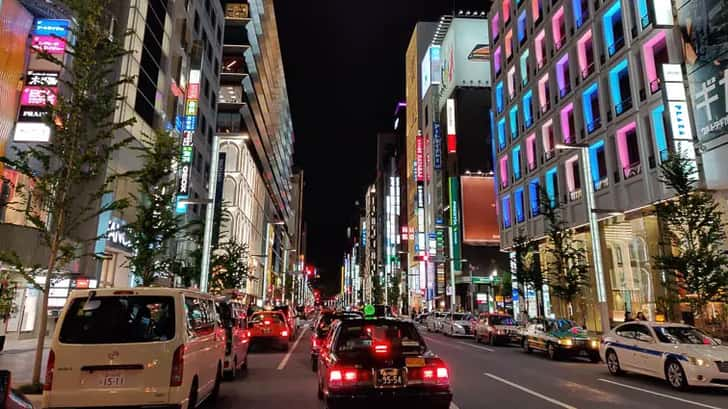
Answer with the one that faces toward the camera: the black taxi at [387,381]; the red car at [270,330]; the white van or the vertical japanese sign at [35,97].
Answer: the vertical japanese sign

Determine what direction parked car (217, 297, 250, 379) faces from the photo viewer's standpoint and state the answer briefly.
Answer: facing away from the viewer

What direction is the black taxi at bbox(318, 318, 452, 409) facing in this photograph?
away from the camera

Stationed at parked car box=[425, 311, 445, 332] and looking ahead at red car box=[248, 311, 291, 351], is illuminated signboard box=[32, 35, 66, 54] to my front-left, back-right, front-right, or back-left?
front-right

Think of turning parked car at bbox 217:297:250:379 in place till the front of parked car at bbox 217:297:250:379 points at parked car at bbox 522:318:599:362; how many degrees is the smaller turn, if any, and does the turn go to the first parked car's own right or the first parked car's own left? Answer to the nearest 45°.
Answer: approximately 90° to the first parked car's own right

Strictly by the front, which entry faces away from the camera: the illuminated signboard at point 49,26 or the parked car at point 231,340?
the parked car

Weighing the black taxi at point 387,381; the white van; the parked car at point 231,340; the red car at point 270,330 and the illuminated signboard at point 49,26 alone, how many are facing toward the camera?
1

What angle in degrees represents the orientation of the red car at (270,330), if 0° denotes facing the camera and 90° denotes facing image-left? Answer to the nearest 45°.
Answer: approximately 180°

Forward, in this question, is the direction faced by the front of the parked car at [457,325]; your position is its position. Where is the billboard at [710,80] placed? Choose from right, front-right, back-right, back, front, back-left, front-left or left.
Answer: front

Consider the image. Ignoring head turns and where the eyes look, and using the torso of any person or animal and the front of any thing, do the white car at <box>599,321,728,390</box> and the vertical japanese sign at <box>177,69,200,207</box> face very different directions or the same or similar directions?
same or similar directions

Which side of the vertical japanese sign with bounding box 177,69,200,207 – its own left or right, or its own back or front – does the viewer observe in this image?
front

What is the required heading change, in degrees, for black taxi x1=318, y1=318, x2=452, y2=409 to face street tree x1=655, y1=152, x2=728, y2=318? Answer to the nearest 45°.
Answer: approximately 45° to its right

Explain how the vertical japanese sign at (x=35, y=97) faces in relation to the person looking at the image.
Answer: facing the viewer

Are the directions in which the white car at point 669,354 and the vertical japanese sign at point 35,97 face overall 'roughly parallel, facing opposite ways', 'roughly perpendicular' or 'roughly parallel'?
roughly parallel

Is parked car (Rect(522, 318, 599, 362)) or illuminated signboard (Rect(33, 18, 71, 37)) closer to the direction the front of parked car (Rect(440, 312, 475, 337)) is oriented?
the parked car

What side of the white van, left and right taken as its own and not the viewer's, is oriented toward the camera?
back

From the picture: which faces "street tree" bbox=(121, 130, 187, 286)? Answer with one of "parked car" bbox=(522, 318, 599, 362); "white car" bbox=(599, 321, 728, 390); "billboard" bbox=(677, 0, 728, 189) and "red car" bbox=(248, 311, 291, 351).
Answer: the billboard

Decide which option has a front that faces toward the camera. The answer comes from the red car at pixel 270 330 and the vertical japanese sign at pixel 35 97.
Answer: the vertical japanese sign
